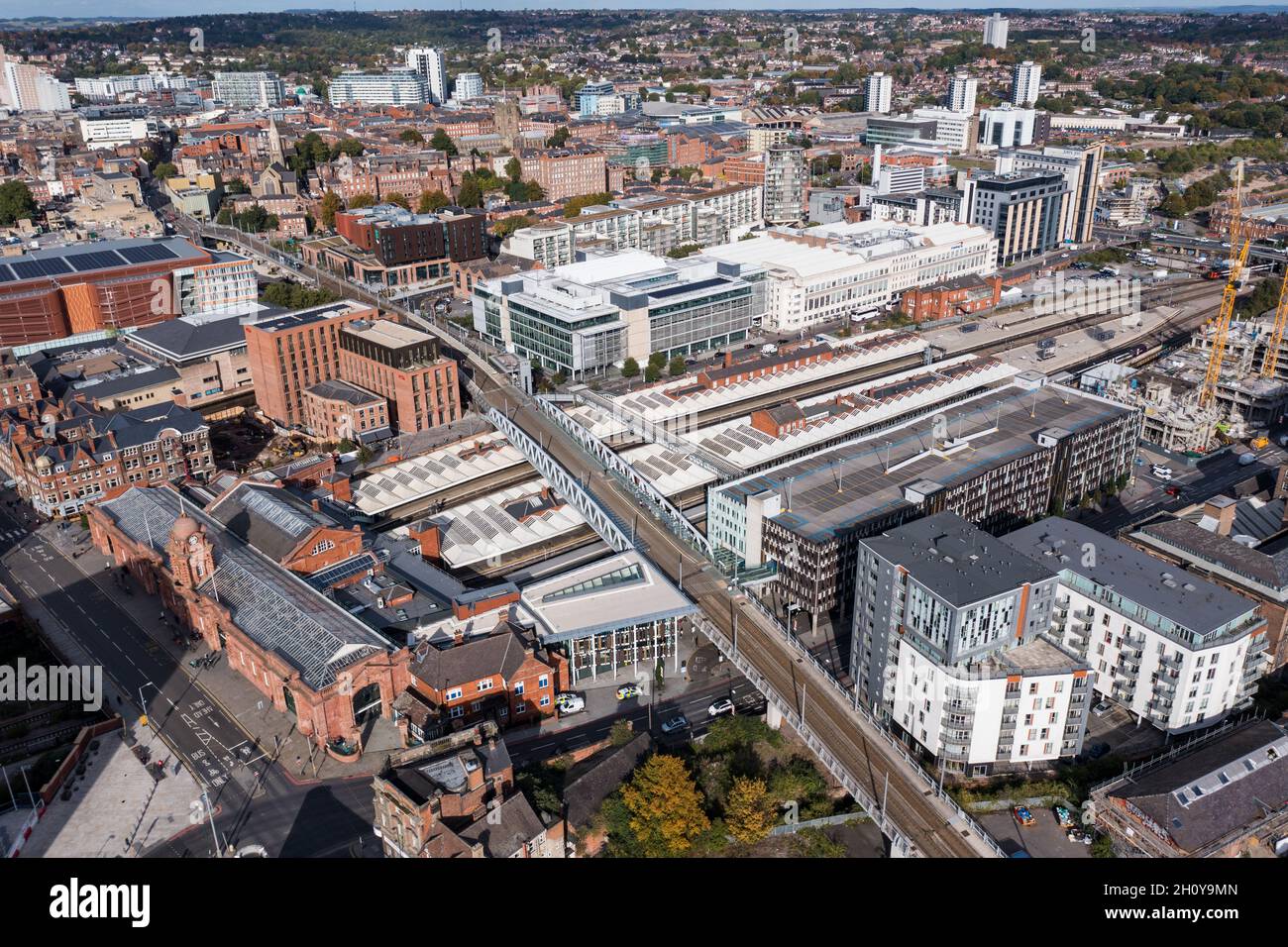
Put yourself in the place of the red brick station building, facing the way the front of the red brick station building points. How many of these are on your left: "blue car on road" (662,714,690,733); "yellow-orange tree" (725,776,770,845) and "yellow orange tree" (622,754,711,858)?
3

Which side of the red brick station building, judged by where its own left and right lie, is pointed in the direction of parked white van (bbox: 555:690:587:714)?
left

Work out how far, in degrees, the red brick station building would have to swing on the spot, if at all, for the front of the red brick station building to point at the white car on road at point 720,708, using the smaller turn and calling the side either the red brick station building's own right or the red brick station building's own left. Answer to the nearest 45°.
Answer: approximately 90° to the red brick station building's own left

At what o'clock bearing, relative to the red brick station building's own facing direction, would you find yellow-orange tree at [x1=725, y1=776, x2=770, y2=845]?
The yellow-orange tree is roughly at 9 o'clock from the red brick station building.

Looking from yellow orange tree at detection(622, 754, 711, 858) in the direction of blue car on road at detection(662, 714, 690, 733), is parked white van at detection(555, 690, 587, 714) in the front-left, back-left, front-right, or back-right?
front-left

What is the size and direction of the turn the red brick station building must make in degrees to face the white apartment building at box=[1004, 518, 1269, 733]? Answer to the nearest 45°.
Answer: approximately 90° to its left

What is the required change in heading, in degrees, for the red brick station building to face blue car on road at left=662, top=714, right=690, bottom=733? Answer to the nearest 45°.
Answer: approximately 90° to its left

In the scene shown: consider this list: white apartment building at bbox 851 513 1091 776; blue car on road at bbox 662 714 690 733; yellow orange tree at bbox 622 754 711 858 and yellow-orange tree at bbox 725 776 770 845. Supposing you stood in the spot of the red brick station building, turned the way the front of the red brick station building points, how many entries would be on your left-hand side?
4

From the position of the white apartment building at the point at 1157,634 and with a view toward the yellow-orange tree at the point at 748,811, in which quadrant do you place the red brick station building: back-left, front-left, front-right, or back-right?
front-right

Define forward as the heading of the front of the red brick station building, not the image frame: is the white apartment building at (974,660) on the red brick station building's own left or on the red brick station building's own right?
on the red brick station building's own left

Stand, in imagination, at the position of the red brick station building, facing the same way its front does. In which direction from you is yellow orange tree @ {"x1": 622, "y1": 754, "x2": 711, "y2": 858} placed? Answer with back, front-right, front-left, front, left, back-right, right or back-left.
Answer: left
